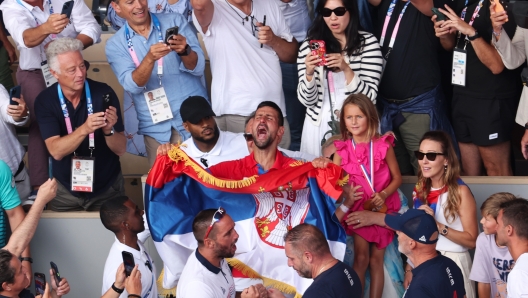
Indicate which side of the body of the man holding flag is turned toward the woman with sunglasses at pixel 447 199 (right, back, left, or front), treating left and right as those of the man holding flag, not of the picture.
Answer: left

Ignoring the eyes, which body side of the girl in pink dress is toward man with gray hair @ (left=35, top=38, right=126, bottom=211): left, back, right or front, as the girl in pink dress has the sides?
right

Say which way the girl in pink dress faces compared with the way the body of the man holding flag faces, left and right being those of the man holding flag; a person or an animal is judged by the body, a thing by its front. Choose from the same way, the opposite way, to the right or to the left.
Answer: the same way

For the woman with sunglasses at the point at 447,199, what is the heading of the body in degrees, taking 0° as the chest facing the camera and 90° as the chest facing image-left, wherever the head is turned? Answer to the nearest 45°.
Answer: approximately 45°

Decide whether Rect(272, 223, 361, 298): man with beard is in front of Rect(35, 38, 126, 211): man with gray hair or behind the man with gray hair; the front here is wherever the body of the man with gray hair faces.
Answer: in front

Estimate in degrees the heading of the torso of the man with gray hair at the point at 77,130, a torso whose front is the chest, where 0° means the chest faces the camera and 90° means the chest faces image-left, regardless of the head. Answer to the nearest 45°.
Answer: approximately 315°

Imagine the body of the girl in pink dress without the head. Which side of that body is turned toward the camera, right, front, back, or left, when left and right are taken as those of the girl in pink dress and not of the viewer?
front

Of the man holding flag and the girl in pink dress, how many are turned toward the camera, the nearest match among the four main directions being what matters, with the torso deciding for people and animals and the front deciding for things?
2

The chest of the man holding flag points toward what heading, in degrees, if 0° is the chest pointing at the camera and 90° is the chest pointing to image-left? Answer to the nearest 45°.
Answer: approximately 0°

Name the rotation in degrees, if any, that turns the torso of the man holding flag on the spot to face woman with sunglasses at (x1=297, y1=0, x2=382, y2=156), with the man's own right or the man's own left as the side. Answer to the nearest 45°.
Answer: approximately 135° to the man's own left

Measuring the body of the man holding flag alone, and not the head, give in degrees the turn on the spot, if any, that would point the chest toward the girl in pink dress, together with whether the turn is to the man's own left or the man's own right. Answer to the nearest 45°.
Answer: approximately 90° to the man's own left

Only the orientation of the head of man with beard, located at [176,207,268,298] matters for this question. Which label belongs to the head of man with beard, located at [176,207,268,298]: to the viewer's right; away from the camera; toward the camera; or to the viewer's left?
to the viewer's right

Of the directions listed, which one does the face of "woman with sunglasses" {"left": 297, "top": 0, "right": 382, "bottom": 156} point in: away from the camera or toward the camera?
toward the camera
